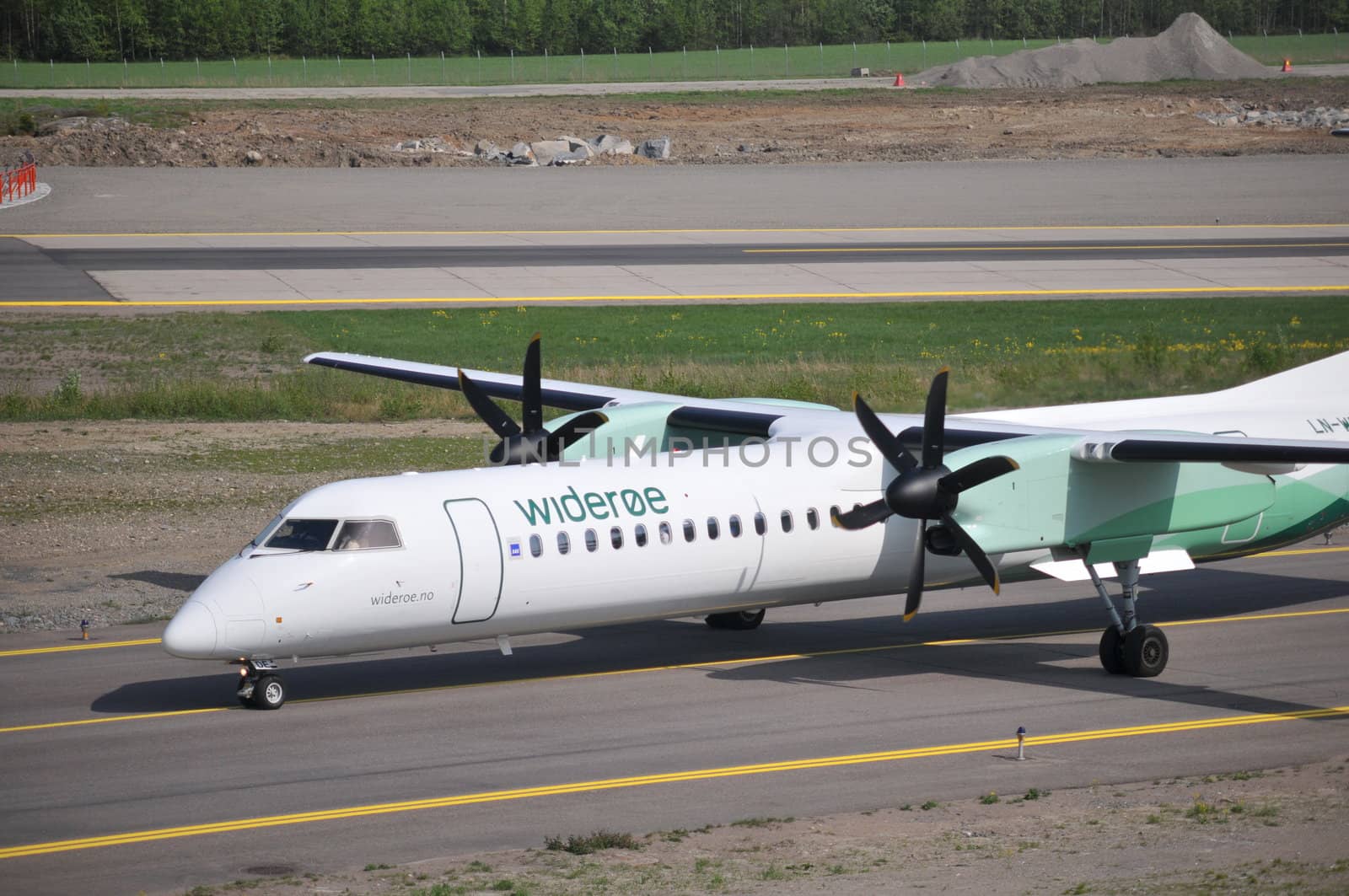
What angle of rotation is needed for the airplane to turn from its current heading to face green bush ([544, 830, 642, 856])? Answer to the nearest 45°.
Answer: approximately 45° to its left

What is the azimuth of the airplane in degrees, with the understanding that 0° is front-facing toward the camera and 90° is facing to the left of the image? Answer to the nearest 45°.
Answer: approximately 45°
